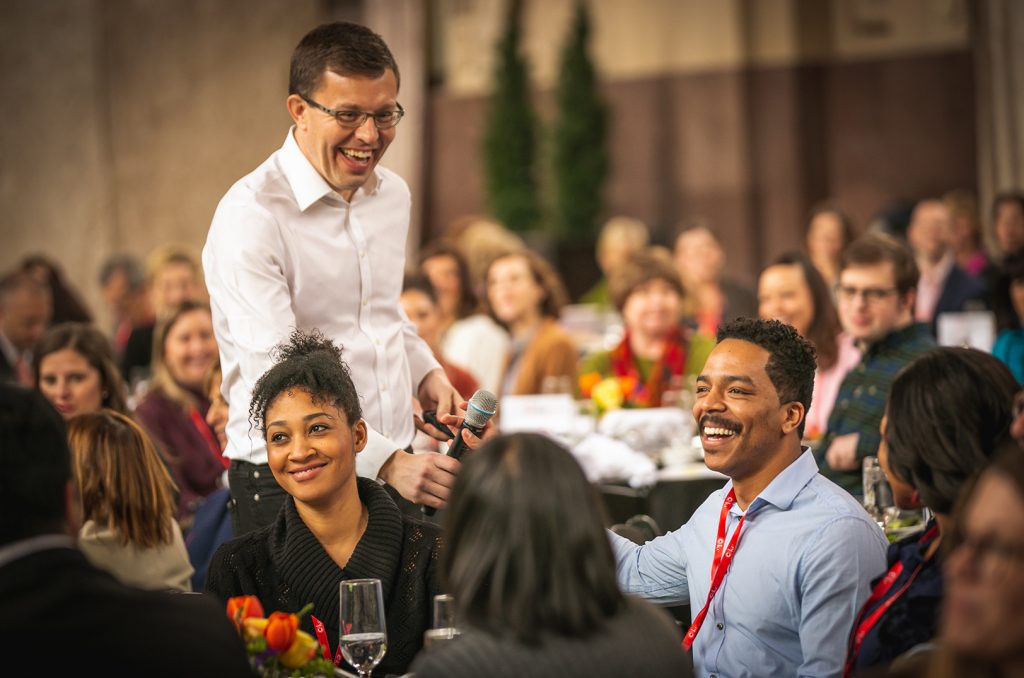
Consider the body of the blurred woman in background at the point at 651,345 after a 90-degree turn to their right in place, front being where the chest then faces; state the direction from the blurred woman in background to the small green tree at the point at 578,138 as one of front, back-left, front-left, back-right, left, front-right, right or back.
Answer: right

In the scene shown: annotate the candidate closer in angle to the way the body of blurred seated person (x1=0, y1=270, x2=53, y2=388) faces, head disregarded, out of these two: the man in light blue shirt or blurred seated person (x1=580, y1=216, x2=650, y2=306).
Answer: the man in light blue shirt

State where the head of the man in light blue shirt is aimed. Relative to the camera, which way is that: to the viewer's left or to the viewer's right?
to the viewer's left

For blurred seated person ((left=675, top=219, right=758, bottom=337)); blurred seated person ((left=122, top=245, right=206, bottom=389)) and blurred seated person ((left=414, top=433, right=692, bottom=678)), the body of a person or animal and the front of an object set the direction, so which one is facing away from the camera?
blurred seated person ((left=414, top=433, right=692, bottom=678))

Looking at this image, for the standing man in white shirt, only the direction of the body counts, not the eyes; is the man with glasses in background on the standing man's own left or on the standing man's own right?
on the standing man's own left

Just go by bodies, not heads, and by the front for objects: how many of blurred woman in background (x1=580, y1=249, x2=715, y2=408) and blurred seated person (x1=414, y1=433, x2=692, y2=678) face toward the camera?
1

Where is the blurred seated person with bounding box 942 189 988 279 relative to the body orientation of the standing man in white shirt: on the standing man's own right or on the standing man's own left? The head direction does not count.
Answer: on the standing man's own left

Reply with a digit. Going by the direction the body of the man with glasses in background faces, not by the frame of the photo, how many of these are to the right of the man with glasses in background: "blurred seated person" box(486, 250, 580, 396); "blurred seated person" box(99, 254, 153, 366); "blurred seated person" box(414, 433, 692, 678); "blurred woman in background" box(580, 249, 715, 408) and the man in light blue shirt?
3

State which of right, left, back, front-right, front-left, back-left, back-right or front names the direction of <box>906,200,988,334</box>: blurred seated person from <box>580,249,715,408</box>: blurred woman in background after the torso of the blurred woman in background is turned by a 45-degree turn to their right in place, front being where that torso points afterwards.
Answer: back

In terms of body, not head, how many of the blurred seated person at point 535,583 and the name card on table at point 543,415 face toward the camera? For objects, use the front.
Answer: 1

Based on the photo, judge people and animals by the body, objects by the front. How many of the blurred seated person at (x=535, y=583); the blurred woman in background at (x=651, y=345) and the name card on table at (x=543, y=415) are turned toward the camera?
2

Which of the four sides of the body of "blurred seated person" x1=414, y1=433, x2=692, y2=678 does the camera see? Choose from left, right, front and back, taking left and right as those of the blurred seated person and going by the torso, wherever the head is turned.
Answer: back

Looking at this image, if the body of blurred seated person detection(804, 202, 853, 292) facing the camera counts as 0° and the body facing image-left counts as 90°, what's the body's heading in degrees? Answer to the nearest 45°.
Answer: approximately 45°

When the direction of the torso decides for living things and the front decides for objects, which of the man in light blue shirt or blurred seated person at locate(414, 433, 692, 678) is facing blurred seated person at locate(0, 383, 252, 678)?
the man in light blue shirt
